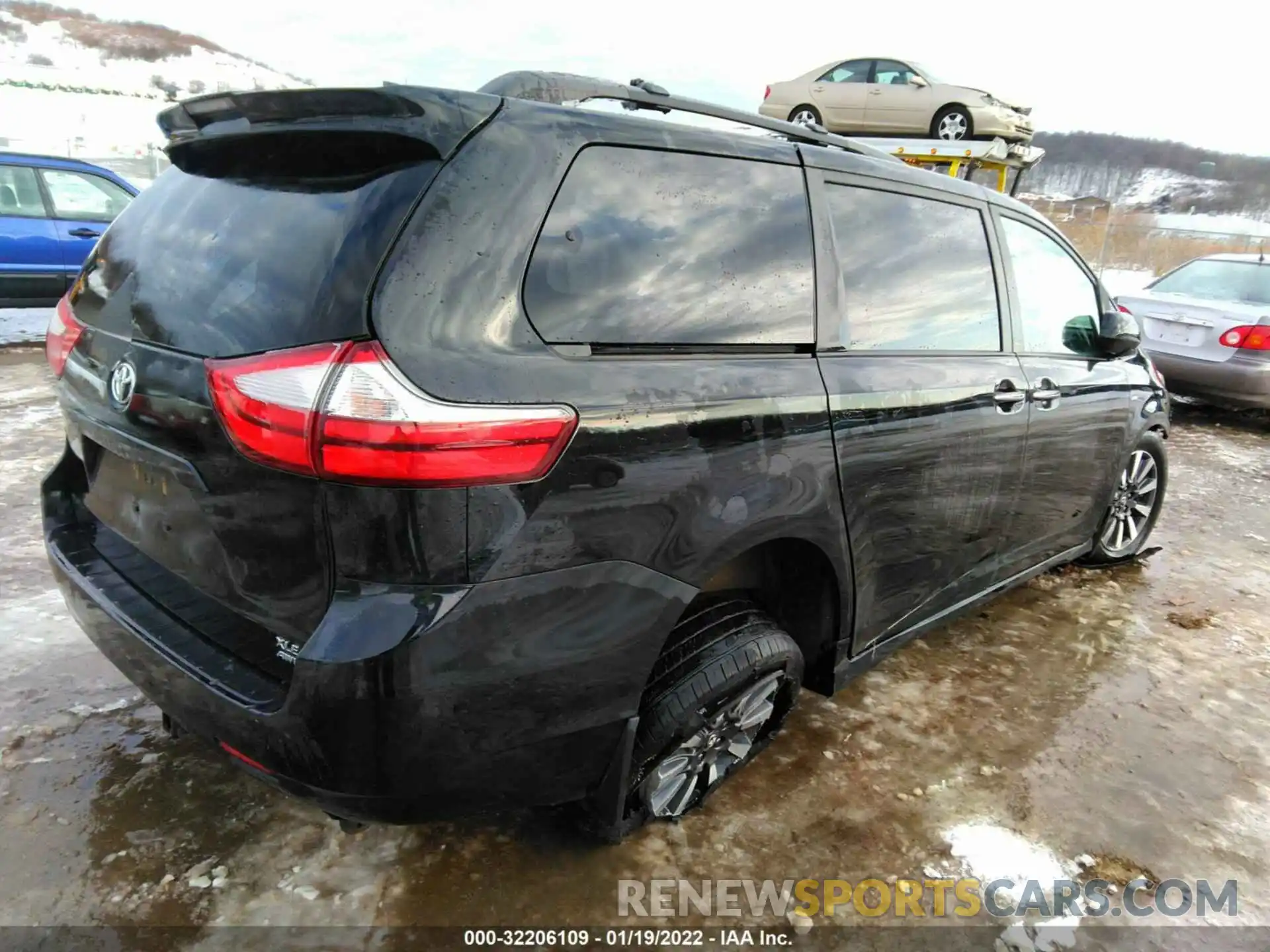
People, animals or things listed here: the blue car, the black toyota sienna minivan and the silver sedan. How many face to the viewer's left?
0

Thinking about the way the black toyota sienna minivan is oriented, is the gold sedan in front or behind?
in front

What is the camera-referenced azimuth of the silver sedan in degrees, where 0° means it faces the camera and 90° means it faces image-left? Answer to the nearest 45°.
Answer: approximately 225°

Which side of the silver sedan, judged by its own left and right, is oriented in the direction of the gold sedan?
left

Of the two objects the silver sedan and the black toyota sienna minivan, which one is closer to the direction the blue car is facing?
the silver sedan

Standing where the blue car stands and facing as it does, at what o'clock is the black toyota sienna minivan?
The black toyota sienna minivan is roughly at 1 o'clock from the blue car.

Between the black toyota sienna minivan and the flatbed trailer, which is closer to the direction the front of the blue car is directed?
the flatbed trailer

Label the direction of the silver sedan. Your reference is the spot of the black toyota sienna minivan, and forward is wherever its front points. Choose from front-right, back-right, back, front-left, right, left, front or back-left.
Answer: front

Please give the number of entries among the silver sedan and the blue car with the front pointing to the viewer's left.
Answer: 0

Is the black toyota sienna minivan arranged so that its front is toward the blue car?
no

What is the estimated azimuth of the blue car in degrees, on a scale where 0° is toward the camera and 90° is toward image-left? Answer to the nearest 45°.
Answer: approximately 270°

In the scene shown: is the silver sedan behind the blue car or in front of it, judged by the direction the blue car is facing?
in front
